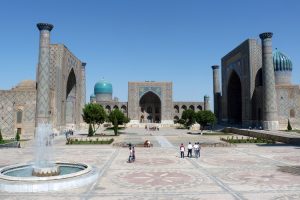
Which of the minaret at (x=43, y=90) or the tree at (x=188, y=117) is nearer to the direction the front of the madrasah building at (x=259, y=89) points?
the minaret

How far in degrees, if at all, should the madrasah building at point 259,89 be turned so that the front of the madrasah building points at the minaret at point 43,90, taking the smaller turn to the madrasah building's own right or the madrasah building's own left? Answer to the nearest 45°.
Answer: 0° — it already faces it

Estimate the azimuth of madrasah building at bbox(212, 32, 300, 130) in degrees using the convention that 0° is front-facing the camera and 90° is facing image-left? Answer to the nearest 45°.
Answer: approximately 45°

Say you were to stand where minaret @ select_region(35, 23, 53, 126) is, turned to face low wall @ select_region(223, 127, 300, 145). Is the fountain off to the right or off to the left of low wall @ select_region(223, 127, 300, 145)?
right
